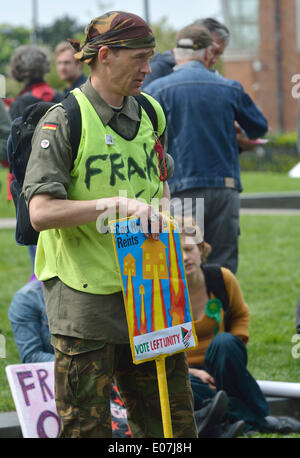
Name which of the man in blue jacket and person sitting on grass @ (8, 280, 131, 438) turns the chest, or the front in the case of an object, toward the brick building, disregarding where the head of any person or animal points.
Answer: the man in blue jacket

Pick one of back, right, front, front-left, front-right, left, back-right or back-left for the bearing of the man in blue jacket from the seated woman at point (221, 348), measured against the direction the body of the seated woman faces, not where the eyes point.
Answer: back-right

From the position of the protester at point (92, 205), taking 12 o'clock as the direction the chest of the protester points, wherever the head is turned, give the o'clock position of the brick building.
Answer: The brick building is roughly at 8 o'clock from the protester.

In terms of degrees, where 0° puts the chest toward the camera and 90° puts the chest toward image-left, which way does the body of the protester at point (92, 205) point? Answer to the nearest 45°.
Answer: approximately 315°

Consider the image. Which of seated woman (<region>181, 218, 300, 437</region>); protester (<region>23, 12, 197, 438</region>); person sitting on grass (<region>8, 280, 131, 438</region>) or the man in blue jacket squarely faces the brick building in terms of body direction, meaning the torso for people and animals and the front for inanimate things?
the man in blue jacket

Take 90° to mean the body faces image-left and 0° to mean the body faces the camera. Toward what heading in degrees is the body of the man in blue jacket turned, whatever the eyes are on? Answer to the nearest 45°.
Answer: approximately 180°

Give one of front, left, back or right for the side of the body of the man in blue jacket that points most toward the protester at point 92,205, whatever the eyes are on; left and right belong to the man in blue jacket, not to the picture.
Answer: back
